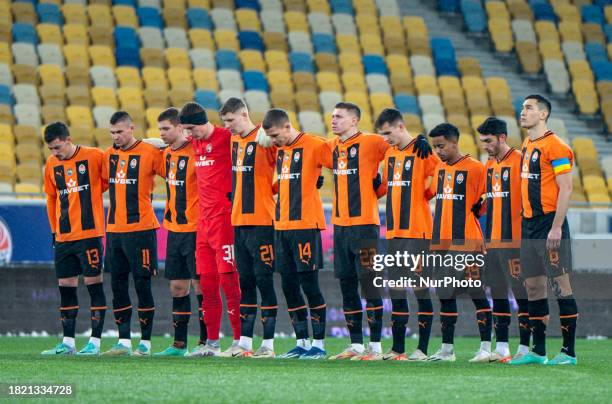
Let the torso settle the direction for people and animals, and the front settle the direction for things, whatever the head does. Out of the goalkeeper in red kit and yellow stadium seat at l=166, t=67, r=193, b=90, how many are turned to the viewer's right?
0

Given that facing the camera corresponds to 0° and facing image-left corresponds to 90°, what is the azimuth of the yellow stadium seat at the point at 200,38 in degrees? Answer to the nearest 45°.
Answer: approximately 315°

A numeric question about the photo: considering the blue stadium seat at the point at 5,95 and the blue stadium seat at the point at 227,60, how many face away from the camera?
0

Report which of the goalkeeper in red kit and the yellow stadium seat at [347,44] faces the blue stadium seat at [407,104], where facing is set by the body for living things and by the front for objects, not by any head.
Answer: the yellow stadium seat

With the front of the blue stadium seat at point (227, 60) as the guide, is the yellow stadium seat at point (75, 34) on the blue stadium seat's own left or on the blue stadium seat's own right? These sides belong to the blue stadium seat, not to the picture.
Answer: on the blue stadium seat's own right

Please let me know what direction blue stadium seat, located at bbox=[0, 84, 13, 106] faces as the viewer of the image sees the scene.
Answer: facing the viewer and to the right of the viewer

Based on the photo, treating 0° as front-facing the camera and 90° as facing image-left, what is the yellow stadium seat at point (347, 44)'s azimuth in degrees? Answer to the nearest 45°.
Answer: approximately 315°

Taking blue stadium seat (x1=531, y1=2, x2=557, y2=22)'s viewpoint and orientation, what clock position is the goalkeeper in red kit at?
The goalkeeper in red kit is roughly at 2 o'clock from the blue stadium seat.

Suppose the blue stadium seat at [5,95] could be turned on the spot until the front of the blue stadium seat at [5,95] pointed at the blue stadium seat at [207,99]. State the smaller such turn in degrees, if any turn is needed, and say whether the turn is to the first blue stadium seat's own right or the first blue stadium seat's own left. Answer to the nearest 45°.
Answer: approximately 45° to the first blue stadium seat's own left

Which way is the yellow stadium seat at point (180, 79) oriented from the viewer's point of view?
toward the camera

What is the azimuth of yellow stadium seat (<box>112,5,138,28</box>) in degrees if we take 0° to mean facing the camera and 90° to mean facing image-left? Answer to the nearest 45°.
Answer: approximately 315°

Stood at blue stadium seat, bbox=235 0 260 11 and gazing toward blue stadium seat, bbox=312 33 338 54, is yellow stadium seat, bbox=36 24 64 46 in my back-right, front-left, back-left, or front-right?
back-right
